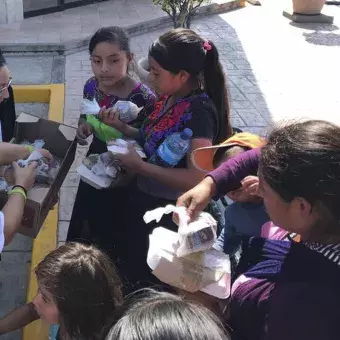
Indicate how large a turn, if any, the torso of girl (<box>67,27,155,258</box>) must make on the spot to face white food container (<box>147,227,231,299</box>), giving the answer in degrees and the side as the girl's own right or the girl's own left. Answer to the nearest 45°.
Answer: approximately 45° to the girl's own left

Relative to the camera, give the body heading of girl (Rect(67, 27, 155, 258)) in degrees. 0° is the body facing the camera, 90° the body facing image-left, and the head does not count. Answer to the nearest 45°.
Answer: approximately 45°

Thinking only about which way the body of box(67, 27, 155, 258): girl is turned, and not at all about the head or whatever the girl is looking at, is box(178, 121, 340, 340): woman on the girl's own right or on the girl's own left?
on the girl's own left
